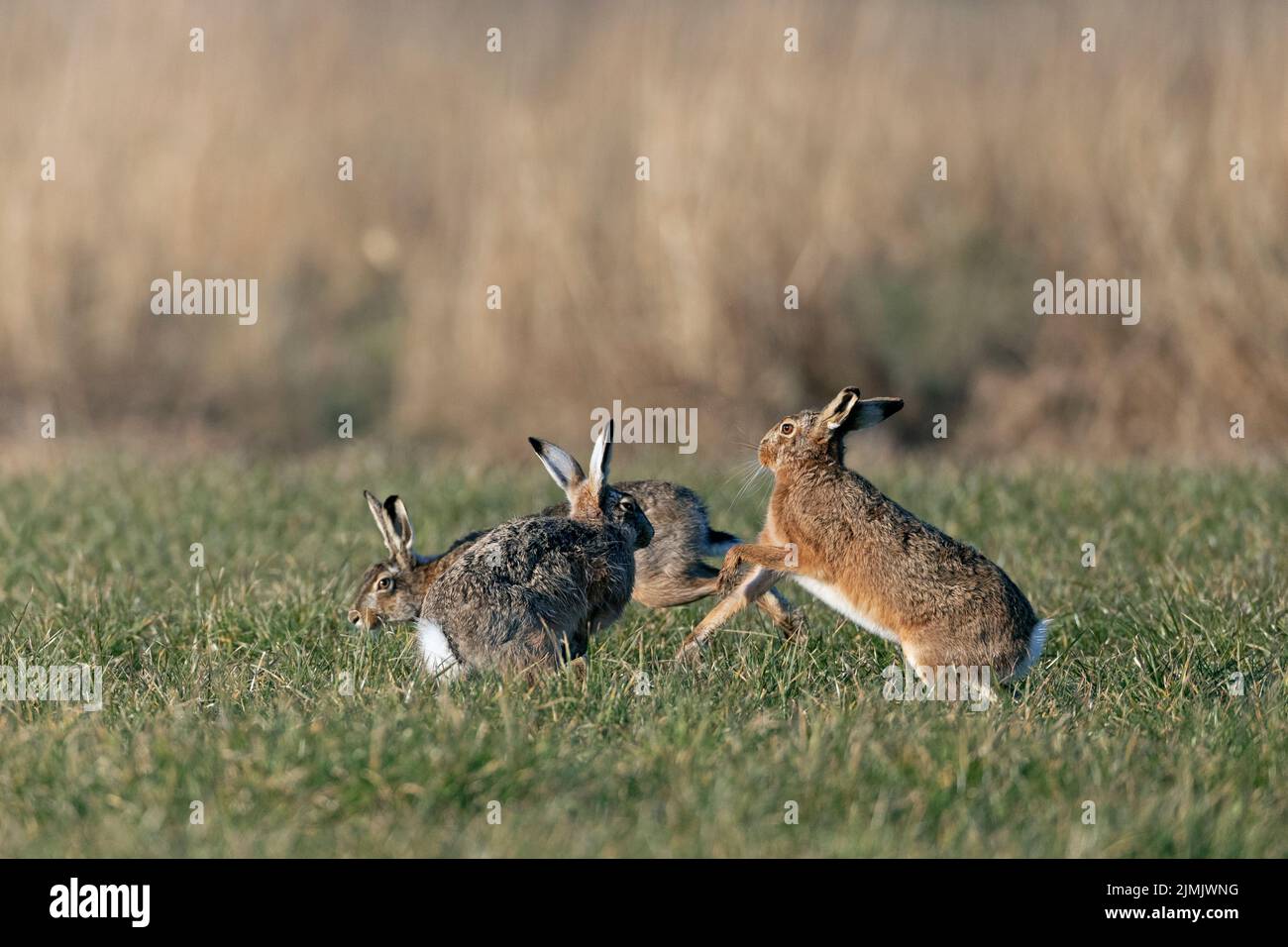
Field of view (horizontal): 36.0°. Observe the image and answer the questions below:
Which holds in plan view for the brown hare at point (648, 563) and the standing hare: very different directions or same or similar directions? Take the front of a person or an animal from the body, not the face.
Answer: same or similar directions

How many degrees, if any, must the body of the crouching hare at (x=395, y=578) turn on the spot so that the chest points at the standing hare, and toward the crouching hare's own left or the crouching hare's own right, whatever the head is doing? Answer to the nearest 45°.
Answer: approximately 135° to the crouching hare's own left

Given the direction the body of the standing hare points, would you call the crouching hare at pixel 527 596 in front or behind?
in front

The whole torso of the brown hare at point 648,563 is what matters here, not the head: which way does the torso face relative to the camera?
to the viewer's left

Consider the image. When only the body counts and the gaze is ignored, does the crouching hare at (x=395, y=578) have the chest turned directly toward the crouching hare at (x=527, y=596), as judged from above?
no

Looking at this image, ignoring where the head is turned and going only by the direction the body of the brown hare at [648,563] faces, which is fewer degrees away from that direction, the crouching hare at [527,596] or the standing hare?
the crouching hare

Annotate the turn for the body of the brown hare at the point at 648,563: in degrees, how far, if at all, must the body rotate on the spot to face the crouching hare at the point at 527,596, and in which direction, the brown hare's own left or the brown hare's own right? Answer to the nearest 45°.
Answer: approximately 90° to the brown hare's own left

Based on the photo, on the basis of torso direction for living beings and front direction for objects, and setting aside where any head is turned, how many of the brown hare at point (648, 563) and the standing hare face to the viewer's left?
2

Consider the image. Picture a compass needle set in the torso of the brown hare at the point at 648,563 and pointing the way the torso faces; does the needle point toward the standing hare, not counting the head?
no

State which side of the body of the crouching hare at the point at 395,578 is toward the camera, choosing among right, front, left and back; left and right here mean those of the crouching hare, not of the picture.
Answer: left

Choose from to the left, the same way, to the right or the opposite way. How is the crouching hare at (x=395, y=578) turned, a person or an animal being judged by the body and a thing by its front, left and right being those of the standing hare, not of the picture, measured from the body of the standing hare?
the same way

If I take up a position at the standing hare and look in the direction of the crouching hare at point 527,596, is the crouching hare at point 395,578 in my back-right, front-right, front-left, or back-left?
front-right

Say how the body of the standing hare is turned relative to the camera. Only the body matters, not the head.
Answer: to the viewer's left

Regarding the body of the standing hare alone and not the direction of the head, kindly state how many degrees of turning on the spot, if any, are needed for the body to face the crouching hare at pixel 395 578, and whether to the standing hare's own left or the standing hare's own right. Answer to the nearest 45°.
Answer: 0° — it already faces it
